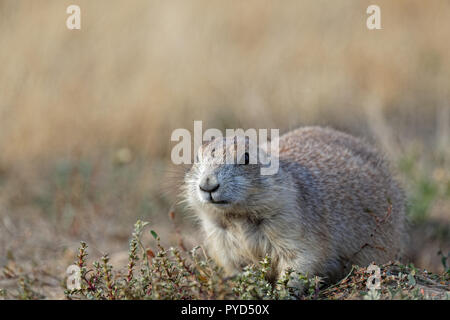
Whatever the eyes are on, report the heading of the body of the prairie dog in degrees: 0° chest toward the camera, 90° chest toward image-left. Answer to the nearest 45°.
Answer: approximately 45°
